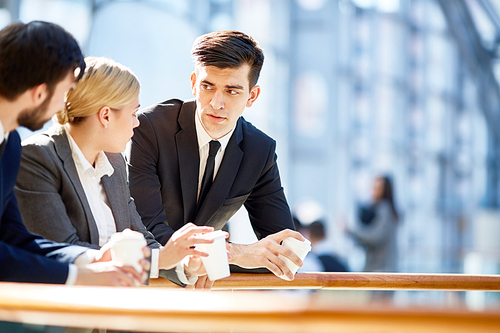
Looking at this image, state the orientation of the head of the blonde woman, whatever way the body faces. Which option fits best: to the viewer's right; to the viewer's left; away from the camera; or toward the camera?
to the viewer's right

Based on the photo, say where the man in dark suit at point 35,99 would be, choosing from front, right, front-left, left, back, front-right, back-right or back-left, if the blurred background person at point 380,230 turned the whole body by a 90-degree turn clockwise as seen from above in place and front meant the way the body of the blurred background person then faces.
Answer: back

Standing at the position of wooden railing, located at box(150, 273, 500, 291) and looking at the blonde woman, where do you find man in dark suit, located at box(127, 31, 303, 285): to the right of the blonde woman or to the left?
right

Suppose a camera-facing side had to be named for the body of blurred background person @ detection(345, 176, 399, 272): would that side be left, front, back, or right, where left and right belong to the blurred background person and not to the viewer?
left

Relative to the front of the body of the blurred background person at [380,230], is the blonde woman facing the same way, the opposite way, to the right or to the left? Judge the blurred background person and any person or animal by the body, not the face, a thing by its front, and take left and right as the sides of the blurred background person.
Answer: the opposite way

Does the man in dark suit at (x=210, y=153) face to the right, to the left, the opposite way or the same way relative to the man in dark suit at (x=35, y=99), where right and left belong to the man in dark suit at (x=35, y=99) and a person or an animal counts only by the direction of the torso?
to the right

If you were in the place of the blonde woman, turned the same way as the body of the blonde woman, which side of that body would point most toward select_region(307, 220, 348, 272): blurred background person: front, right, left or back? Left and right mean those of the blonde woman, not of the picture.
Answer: left

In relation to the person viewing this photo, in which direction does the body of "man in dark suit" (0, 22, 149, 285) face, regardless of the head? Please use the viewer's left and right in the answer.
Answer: facing to the right of the viewer

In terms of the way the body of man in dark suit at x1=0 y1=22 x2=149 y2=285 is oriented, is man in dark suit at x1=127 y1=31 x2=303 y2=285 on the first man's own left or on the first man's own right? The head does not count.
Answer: on the first man's own left

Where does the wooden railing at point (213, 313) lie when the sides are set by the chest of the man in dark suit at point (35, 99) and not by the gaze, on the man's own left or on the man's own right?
on the man's own right

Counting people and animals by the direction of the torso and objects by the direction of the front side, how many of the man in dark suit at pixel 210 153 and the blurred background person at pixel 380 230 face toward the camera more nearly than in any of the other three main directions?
1
